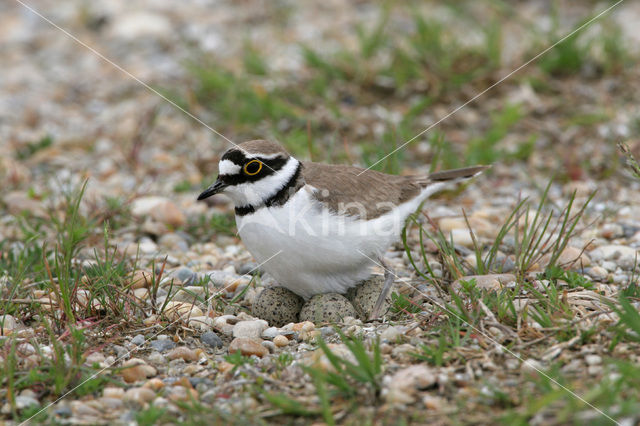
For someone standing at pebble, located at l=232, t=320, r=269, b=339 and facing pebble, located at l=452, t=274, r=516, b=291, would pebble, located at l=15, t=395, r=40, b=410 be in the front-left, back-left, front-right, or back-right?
back-right

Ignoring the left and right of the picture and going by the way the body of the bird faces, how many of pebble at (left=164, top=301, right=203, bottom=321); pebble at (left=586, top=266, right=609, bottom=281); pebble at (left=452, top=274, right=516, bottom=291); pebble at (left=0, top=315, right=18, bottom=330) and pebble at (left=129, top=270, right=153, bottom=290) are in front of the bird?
3

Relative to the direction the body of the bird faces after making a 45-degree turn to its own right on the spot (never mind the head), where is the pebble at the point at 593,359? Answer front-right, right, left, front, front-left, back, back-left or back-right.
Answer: back

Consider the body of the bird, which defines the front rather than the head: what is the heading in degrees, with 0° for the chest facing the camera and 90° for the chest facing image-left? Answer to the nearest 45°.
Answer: approximately 90°

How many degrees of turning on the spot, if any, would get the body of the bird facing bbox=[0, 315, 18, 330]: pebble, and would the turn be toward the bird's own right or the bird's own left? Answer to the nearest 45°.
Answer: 0° — it already faces it

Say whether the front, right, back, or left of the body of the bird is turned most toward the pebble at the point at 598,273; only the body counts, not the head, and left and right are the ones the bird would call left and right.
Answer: back

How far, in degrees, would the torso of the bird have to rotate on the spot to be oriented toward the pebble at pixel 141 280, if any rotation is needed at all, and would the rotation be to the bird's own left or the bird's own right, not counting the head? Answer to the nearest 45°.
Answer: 0° — it already faces it

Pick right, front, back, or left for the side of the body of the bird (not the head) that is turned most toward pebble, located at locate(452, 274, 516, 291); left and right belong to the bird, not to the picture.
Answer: back

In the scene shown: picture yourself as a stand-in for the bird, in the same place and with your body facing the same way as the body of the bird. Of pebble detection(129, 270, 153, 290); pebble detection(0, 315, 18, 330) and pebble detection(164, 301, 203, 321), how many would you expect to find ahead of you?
3

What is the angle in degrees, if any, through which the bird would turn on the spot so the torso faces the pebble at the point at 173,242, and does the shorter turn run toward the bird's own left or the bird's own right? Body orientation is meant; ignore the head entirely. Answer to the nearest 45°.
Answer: approximately 45° to the bird's own right

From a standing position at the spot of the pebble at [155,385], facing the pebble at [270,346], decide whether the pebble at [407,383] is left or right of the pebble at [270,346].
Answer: right
